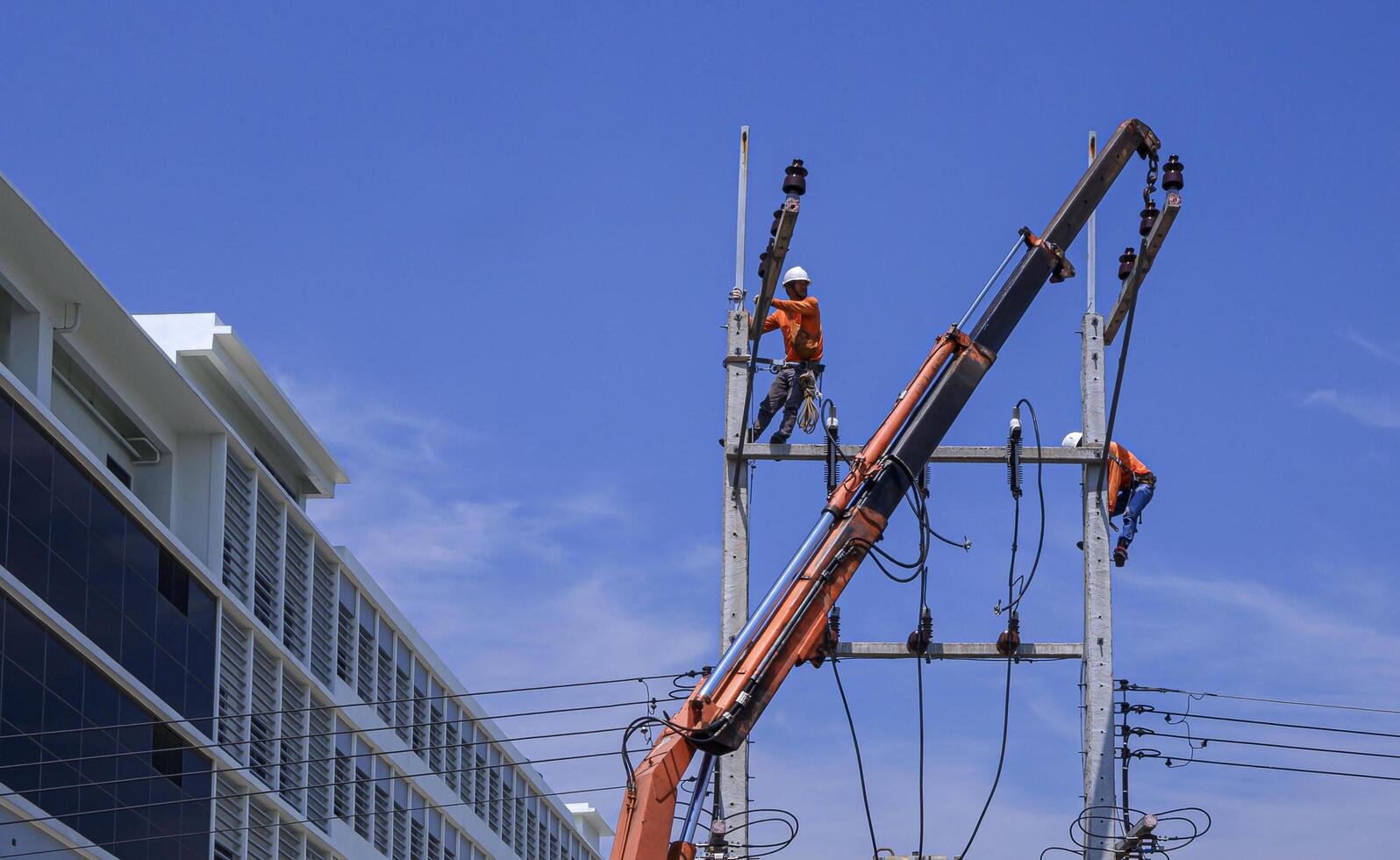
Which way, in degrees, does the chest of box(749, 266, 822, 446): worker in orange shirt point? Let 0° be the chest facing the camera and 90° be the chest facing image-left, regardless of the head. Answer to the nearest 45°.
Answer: approximately 45°

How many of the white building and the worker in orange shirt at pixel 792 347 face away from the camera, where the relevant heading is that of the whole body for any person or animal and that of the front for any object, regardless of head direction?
0

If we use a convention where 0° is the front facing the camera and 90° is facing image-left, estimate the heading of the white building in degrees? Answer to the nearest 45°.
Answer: approximately 315°

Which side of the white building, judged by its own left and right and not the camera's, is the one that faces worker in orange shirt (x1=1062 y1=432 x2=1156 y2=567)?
front

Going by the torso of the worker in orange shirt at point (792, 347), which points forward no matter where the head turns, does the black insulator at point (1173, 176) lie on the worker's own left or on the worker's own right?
on the worker's own left

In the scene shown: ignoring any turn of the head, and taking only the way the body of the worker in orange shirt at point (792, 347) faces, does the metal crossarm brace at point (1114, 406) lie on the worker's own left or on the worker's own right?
on the worker's own left

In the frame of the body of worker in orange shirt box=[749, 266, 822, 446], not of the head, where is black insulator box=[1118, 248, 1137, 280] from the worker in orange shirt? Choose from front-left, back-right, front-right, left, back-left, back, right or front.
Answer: back-left

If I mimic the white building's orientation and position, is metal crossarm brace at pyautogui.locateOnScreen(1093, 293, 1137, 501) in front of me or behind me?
in front

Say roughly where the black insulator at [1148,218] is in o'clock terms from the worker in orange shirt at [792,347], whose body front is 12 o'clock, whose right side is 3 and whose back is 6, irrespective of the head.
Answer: The black insulator is roughly at 8 o'clock from the worker in orange shirt.

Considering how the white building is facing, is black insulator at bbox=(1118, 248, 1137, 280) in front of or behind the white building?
in front
